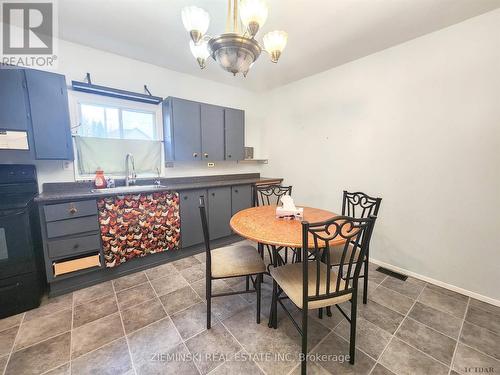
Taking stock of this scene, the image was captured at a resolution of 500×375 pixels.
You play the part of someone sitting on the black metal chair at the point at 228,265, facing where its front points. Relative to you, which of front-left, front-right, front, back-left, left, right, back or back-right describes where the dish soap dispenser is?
back-left

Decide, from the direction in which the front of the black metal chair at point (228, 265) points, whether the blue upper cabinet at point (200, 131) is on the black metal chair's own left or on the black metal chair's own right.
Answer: on the black metal chair's own left

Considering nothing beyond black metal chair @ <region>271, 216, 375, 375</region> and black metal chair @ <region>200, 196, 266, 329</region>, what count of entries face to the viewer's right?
1

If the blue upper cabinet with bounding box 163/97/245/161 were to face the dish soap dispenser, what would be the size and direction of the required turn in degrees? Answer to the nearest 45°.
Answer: approximately 135° to its right

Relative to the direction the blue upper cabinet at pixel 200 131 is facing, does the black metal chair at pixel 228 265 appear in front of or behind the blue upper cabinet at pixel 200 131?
in front

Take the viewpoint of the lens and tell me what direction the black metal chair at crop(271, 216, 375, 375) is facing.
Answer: facing away from the viewer and to the left of the viewer

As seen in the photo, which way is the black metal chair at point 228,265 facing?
to the viewer's right

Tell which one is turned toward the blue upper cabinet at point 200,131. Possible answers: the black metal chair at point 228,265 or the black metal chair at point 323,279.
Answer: the black metal chair at point 323,279

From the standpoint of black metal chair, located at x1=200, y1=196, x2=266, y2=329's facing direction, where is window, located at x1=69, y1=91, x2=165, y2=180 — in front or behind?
behind

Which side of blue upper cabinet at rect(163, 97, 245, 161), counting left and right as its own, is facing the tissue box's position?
front

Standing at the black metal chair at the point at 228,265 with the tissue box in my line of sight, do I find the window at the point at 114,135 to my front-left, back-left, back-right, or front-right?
back-left

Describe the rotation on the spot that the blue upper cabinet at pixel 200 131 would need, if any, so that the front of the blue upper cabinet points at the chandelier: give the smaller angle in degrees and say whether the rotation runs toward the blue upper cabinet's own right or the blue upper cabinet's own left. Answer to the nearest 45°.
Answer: approximately 45° to the blue upper cabinet's own right

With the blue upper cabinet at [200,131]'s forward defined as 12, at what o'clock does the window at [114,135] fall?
The window is roughly at 4 o'clock from the blue upper cabinet.

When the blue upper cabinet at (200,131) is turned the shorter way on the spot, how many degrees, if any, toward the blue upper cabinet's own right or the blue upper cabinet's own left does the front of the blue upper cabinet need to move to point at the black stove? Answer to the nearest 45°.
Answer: approximately 90° to the blue upper cabinet's own right

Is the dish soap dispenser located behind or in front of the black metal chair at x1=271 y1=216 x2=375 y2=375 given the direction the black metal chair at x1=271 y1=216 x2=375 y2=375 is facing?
in front
